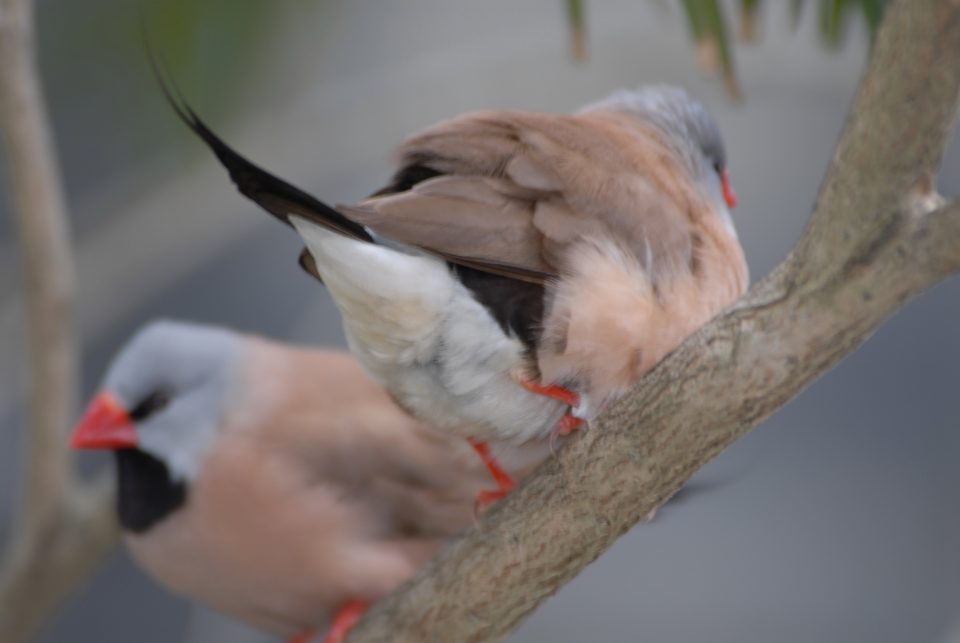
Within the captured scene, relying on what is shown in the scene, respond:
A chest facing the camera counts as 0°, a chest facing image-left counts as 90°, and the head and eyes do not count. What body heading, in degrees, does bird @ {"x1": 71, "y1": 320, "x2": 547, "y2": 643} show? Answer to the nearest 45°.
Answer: approximately 90°

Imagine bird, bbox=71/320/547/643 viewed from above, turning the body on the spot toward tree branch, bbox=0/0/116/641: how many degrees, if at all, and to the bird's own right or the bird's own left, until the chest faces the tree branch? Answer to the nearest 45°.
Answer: approximately 45° to the bird's own right

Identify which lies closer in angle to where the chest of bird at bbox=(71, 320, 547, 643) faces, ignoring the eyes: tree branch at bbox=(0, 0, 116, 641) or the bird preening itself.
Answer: the tree branch
